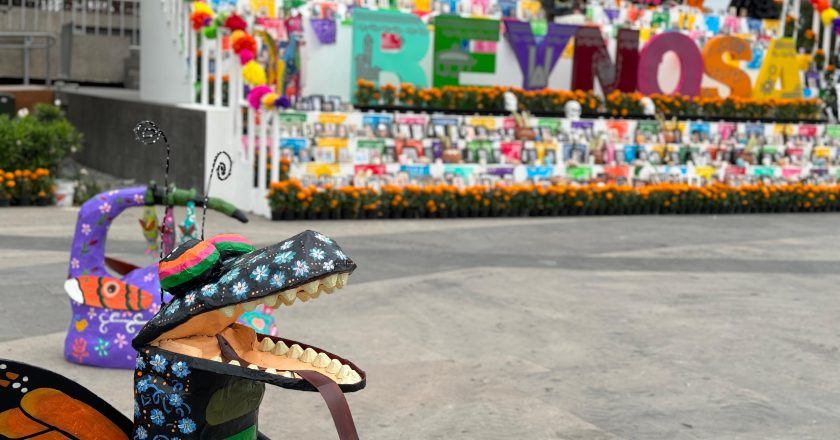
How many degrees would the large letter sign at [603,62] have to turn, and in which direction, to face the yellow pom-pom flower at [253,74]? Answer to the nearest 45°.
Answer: approximately 45° to its right

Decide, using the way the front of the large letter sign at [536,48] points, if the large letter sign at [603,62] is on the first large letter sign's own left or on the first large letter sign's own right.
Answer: on the first large letter sign's own left

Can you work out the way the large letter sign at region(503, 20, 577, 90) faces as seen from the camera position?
facing the viewer

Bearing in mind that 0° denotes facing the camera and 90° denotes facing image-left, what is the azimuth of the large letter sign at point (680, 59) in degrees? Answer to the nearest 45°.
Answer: approximately 0°

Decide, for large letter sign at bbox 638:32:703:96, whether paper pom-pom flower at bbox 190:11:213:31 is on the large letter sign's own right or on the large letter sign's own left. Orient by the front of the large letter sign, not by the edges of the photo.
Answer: on the large letter sign's own right

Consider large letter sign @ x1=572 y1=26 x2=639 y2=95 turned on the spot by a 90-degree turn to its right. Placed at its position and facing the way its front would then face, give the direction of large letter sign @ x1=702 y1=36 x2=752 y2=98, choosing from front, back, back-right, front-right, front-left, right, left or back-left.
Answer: back-right

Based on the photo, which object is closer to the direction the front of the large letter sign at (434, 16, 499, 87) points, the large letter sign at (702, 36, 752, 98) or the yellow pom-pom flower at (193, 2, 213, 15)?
the yellow pom-pom flower

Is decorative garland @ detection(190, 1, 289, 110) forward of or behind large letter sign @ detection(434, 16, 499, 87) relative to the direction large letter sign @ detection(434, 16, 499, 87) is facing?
forward

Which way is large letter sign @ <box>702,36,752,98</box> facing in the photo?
toward the camera
